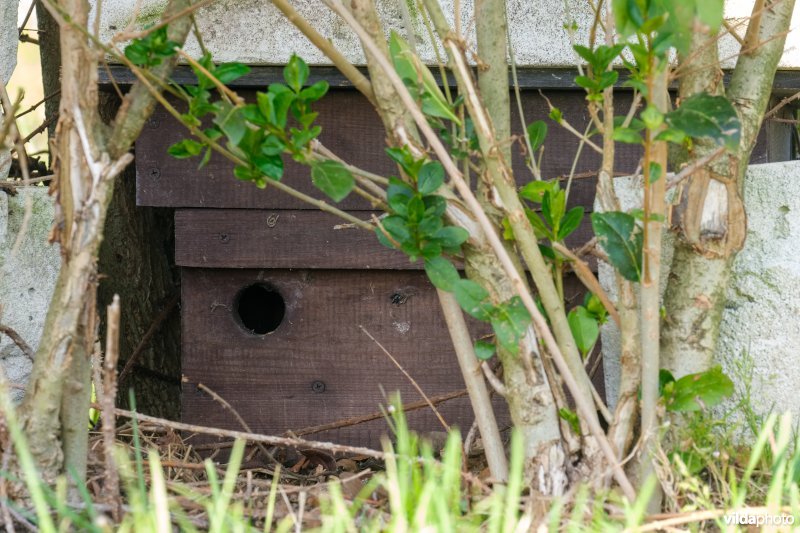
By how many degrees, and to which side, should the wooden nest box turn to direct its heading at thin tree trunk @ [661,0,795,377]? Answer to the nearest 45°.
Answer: approximately 45° to its left

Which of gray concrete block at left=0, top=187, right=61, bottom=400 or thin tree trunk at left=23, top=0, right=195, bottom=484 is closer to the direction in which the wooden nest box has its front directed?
the thin tree trunk

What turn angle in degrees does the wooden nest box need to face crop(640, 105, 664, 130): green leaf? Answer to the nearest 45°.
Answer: approximately 45° to its left

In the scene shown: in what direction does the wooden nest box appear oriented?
toward the camera

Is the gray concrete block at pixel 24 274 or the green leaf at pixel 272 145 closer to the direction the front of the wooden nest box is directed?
the green leaf

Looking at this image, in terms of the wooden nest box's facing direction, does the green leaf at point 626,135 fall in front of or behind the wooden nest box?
in front

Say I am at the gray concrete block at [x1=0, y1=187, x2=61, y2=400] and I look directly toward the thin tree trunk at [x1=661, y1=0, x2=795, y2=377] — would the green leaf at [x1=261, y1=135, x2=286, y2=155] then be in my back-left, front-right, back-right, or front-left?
front-right

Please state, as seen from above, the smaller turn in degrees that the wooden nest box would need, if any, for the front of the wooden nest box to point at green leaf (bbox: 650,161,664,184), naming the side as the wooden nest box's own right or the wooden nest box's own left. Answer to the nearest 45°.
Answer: approximately 45° to the wooden nest box's own left

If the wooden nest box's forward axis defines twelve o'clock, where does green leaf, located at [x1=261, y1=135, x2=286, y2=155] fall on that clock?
The green leaf is roughly at 12 o'clock from the wooden nest box.

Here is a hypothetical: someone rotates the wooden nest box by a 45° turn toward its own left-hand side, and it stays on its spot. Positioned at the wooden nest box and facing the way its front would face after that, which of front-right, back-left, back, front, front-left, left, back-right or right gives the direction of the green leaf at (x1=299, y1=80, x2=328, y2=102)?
front-right

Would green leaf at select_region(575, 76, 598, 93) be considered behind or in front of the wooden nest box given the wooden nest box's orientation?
in front

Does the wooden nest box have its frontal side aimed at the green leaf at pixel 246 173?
yes

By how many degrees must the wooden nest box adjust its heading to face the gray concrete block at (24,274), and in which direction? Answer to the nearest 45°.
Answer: approximately 45° to its right
